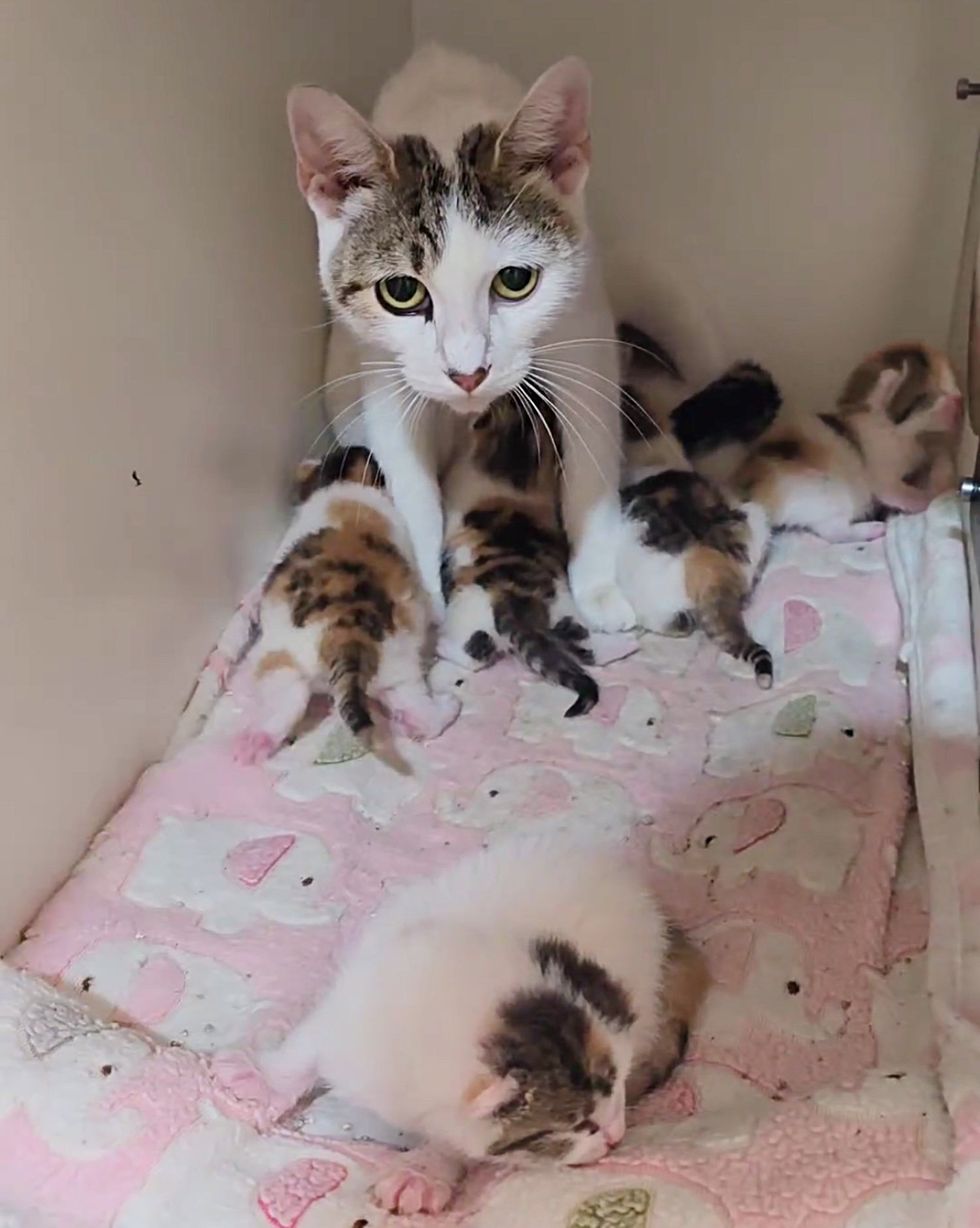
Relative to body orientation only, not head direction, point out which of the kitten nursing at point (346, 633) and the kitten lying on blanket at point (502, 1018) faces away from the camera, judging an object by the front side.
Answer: the kitten nursing

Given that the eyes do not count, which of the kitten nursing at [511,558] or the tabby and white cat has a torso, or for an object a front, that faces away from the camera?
the kitten nursing

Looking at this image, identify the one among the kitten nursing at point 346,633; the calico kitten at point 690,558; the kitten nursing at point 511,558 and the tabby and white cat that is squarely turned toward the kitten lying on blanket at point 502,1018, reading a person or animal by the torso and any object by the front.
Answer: the tabby and white cat

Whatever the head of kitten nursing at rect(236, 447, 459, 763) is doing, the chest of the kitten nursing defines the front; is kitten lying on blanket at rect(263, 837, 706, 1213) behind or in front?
behind

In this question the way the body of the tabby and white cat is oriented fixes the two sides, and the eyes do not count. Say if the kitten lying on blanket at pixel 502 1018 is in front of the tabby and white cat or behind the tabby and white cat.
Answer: in front

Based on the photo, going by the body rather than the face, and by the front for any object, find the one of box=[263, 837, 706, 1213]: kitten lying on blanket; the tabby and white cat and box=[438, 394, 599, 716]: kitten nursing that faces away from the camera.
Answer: the kitten nursing

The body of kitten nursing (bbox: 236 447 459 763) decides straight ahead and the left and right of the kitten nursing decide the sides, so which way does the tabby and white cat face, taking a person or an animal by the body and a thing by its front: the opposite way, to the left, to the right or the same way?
the opposite way

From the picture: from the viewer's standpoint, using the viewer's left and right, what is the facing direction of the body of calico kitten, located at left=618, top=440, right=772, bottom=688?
facing away from the viewer and to the left of the viewer

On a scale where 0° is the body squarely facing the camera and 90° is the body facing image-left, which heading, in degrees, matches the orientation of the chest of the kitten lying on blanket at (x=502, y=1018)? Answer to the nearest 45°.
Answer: approximately 315°

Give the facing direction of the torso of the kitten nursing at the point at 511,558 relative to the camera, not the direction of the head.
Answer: away from the camera

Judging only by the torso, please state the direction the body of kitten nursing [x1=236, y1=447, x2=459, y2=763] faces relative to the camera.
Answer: away from the camera

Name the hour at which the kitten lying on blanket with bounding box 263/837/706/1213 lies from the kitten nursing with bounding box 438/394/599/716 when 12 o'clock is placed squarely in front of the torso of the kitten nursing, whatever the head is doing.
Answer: The kitten lying on blanket is roughly at 6 o'clock from the kitten nursing.

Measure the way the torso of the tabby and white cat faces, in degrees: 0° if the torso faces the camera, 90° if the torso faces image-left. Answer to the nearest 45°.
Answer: approximately 0°
